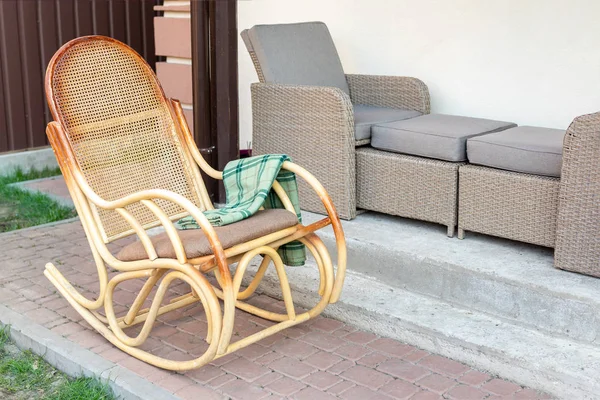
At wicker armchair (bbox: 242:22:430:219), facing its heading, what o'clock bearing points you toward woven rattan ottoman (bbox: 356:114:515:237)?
The woven rattan ottoman is roughly at 12 o'clock from the wicker armchair.

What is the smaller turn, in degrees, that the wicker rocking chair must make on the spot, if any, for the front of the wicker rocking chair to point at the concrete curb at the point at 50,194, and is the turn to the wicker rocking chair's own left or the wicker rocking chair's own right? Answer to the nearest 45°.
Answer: approximately 135° to the wicker rocking chair's own left

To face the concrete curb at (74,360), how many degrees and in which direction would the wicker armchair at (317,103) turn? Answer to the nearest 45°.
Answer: approximately 90° to its right

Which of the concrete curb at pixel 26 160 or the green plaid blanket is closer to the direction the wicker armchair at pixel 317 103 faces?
the green plaid blanket

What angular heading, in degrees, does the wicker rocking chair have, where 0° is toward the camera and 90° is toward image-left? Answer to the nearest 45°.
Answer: approximately 315°

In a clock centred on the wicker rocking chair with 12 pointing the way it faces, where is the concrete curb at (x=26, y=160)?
The concrete curb is roughly at 7 o'clock from the wicker rocking chair.

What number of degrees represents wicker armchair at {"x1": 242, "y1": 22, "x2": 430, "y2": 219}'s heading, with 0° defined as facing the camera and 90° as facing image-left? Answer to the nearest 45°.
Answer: approximately 315°

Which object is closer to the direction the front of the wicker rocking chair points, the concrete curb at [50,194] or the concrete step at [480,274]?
the concrete step

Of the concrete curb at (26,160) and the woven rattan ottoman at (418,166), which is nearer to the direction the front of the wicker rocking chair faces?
the woven rattan ottoman
